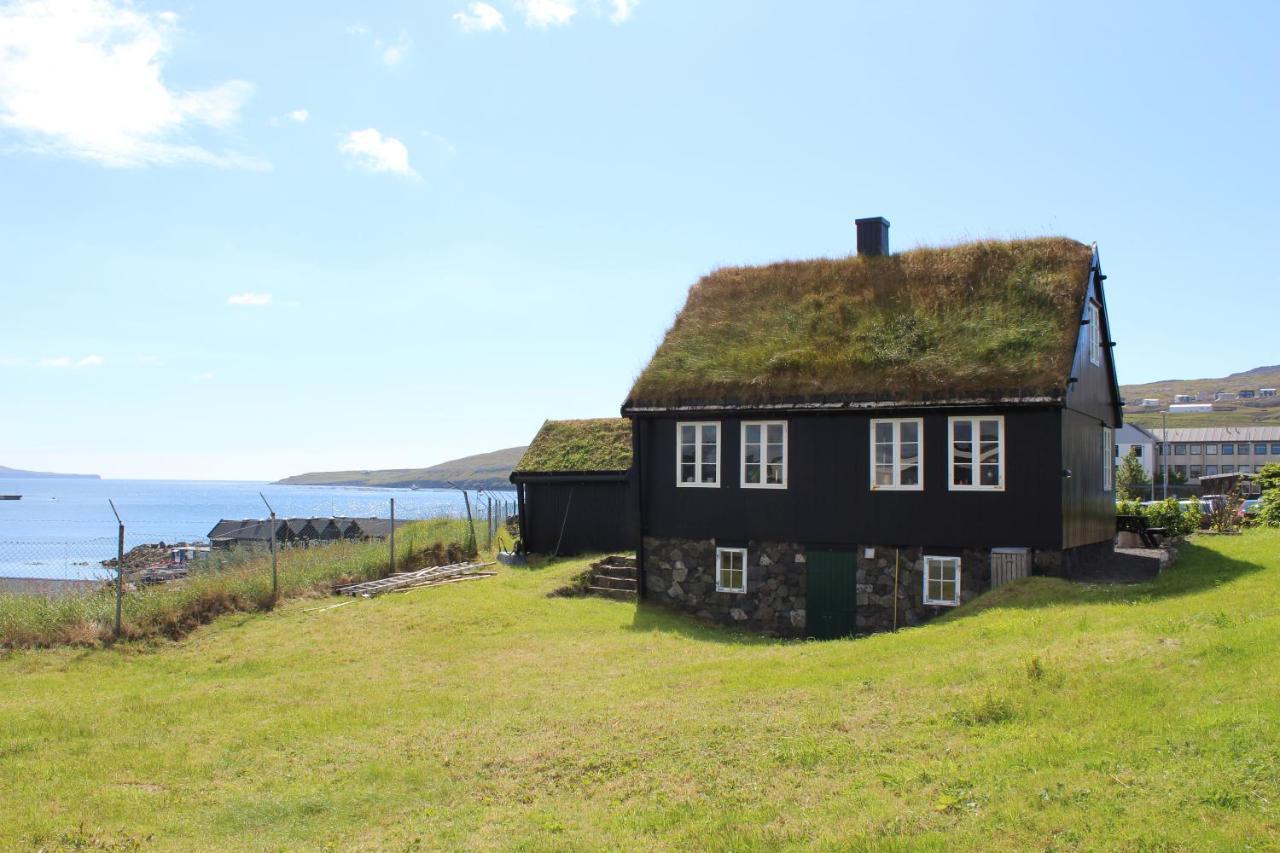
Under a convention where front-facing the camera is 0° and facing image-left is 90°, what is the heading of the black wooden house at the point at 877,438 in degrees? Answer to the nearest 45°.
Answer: approximately 0°

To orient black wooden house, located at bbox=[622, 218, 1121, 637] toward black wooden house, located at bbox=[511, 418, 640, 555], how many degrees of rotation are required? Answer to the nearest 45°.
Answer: approximately 135° to its right

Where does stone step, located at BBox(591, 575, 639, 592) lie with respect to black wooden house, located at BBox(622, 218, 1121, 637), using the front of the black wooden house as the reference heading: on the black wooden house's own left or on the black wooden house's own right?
on the black wooden house's own right

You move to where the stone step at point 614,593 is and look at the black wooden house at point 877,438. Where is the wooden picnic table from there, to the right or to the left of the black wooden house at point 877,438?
left

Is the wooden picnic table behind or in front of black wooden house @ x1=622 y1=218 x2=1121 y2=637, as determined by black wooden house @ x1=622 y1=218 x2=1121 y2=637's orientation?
behind
